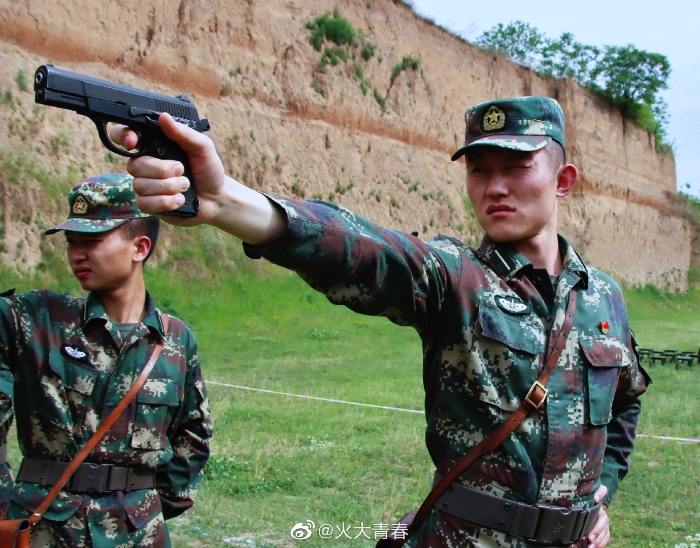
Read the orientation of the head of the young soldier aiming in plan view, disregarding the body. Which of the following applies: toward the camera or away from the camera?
toward the camera

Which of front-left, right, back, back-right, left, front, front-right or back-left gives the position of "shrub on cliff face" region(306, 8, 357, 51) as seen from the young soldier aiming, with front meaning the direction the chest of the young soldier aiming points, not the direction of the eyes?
back

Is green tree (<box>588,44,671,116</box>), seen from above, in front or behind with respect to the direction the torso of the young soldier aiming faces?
behind

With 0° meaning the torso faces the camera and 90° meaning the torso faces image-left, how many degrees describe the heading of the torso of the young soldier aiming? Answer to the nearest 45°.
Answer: approximately 0°

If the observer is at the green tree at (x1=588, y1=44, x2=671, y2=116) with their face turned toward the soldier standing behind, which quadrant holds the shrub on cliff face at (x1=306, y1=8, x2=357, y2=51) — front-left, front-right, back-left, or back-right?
front-right
